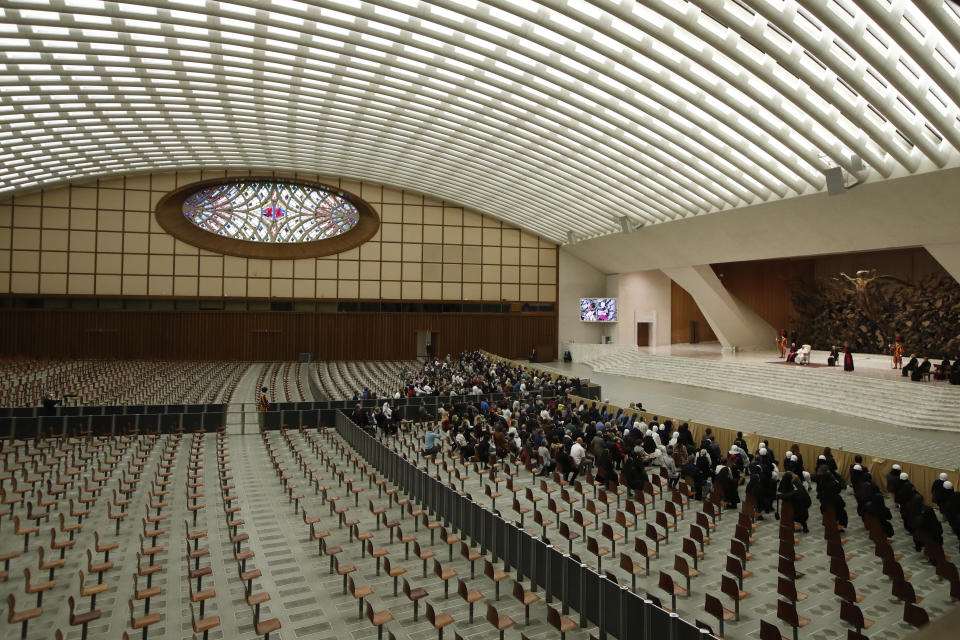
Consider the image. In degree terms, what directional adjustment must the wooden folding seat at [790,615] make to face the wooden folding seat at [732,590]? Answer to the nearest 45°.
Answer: approximately 90° to its left

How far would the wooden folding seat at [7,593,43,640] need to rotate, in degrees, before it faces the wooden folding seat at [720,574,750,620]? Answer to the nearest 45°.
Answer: approximately 45° to its right

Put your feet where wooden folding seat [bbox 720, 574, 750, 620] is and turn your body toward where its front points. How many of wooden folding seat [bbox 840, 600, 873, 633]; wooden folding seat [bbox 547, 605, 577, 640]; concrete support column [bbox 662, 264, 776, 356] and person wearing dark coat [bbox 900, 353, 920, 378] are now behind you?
1

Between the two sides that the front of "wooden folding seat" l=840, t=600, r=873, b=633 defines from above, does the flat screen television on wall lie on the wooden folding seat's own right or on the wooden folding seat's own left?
on the wooden folding seat's own left

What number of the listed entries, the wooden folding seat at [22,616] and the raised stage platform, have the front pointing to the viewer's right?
1

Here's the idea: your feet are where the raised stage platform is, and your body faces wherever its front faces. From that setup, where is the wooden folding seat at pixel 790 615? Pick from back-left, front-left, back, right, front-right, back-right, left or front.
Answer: front-left

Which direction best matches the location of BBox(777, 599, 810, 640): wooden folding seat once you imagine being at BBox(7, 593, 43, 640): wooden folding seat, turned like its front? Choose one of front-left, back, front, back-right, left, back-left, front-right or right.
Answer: front-right

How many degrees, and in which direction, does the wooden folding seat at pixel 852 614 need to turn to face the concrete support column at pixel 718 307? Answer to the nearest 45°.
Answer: approximately 45° to its left

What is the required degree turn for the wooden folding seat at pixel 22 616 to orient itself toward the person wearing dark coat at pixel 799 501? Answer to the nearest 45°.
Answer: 0° — it already faces them

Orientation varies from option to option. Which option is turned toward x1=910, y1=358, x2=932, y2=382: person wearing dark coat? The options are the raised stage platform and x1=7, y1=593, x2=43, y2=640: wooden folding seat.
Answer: the wooden folding seat

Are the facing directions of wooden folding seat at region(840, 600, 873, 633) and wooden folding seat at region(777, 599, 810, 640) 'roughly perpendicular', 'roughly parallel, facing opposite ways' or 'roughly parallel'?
roughly parallel

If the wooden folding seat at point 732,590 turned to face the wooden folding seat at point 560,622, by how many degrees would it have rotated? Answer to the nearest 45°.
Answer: approximately 180°

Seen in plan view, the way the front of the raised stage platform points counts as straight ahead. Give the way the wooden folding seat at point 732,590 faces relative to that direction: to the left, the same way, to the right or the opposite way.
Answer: the opposite way

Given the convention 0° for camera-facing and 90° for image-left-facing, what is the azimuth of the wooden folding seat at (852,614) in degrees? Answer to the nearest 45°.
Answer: approximately 225°

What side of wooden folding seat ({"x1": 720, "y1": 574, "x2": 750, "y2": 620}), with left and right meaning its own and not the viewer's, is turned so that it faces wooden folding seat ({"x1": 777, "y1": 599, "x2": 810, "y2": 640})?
right

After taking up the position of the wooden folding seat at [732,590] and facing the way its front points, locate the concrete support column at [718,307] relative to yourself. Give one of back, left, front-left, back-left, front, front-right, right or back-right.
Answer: front-left

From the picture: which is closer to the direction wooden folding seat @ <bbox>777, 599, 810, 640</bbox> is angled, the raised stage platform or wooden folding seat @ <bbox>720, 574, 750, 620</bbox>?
the raised stage platform

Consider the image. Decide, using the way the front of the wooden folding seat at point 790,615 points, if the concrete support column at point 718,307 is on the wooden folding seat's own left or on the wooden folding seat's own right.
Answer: on the wooden folding seat's own left
